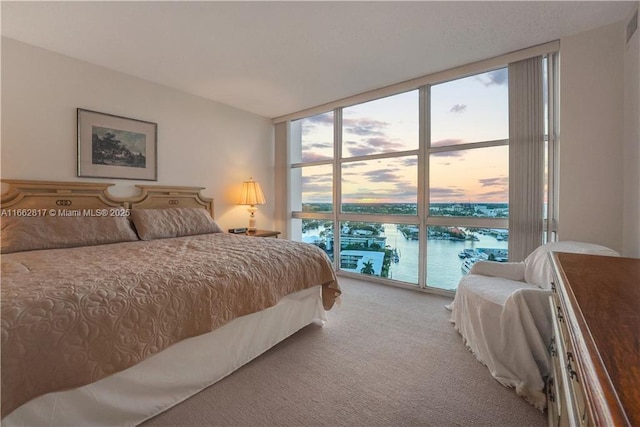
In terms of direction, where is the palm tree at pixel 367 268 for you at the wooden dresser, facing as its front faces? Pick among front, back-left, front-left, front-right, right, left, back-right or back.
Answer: front-right

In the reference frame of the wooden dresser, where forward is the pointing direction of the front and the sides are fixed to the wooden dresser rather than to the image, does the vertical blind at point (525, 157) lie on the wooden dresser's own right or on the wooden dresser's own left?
on the wooden dresser's own right

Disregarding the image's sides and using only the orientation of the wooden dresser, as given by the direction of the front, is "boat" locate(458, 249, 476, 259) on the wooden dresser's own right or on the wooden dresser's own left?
on the wooden dresser's own right

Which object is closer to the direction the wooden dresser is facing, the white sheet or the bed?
the bed

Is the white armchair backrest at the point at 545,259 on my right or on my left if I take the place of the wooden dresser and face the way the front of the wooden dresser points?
on my right

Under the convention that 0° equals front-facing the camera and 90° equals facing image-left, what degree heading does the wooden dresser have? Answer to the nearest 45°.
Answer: approximately 90°

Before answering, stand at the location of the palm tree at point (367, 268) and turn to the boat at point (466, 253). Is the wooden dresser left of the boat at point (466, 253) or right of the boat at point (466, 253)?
right

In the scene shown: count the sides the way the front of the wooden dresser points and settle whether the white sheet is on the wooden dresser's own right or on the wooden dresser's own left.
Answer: on the wooden dresser's own right

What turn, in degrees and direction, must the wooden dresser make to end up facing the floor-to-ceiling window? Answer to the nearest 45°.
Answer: approximately 45° to its right

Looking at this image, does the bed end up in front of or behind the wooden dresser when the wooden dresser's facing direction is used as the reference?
in front

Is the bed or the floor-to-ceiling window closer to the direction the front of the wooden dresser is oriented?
the bed
